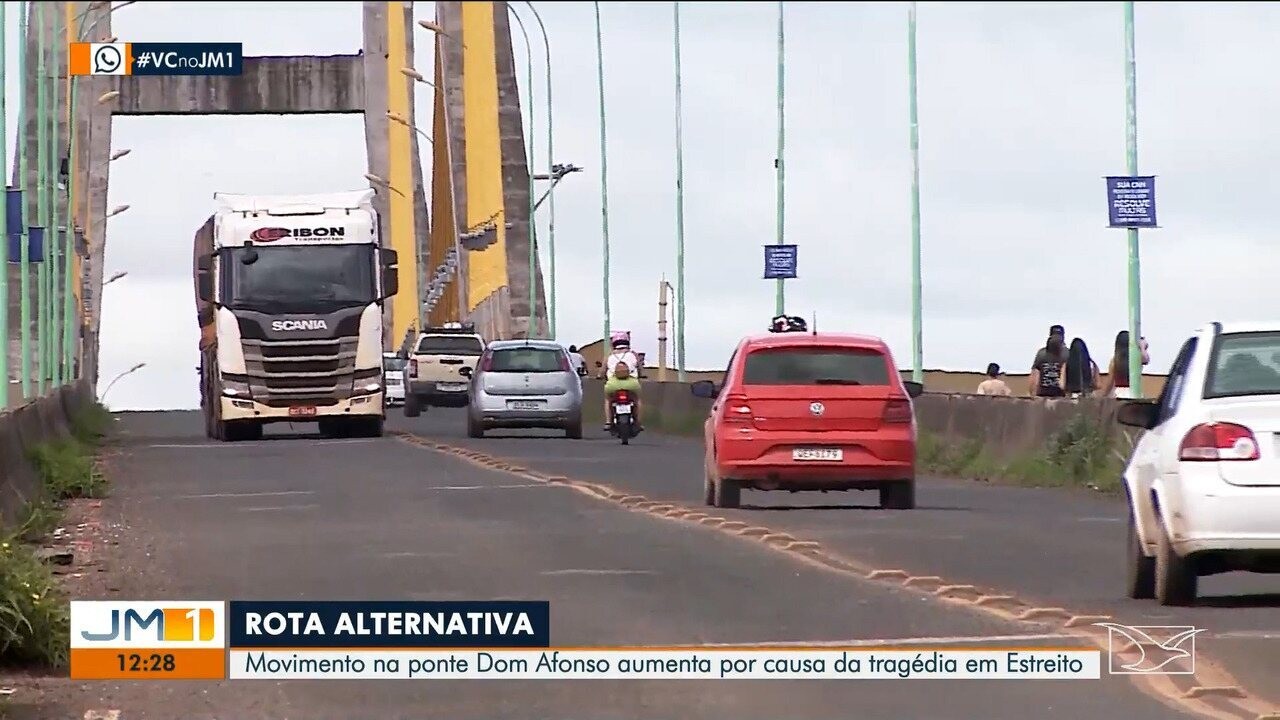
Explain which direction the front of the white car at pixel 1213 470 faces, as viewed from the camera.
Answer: facing away from the viewer

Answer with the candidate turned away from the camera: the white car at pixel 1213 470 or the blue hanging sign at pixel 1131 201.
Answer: the white car

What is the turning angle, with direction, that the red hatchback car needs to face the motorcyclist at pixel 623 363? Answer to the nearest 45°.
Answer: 0° — it already faces them

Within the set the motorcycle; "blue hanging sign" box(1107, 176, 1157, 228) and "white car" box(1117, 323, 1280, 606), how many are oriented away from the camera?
2

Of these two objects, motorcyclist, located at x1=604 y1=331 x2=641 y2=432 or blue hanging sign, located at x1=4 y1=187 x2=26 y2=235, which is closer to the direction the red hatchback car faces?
the motorcyclist

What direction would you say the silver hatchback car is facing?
away from the camera

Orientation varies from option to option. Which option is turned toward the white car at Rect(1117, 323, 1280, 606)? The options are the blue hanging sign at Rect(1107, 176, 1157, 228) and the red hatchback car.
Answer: the blue hanging sign

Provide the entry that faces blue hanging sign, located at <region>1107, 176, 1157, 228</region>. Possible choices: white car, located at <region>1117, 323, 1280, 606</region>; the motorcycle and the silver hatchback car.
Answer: the white car

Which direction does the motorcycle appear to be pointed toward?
away from the camera

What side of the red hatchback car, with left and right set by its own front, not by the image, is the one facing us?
back

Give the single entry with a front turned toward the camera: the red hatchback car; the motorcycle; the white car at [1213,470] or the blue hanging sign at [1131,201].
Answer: the blue hanging sign
